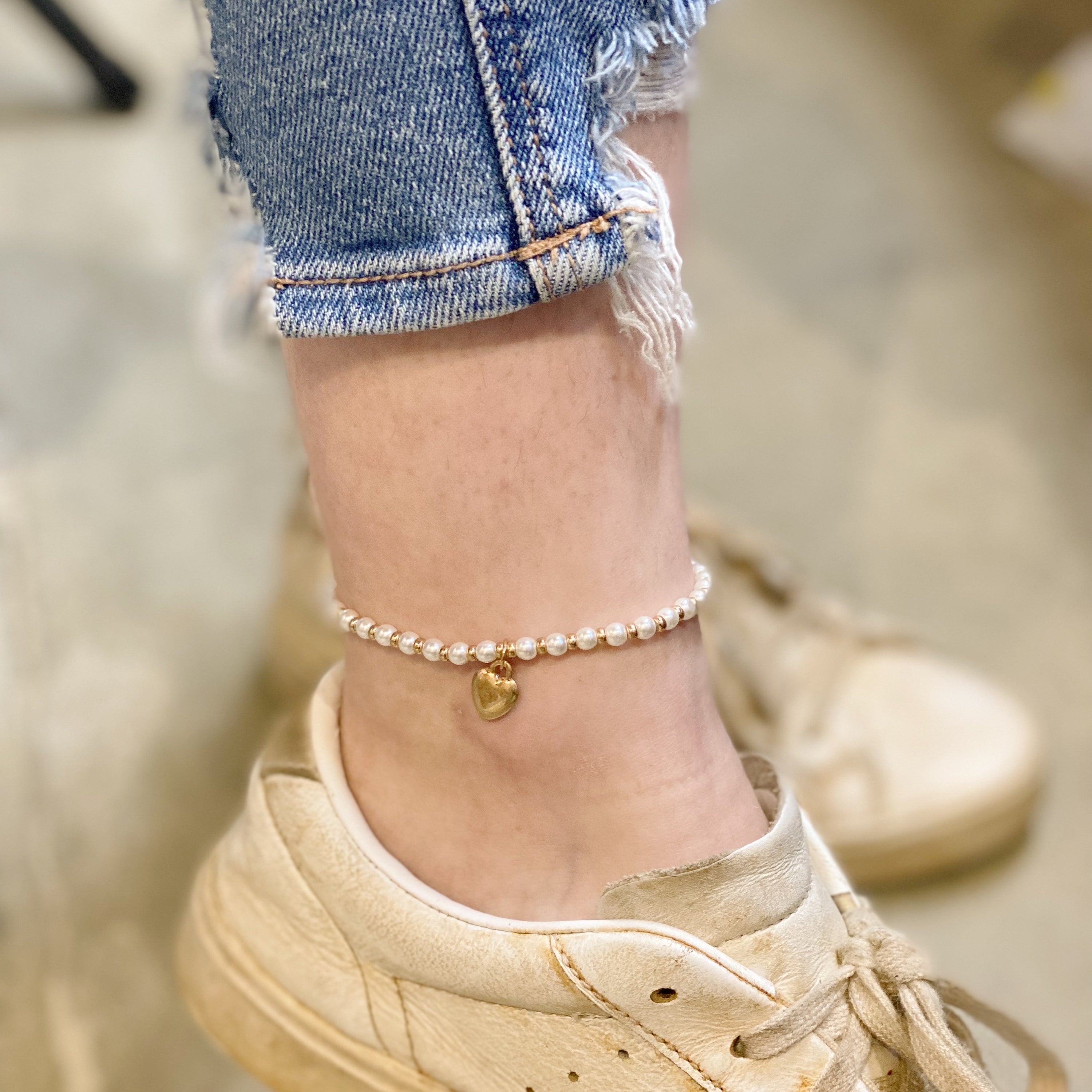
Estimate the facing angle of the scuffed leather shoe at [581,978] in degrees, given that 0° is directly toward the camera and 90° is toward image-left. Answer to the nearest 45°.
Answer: approximately 270°

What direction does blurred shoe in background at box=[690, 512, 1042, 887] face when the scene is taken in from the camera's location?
facing the viewer and to the right of the viewer

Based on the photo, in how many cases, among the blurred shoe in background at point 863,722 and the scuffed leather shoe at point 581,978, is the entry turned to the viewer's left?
0

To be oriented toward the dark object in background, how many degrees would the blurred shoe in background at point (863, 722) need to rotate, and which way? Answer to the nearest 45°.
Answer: approximately 180°
